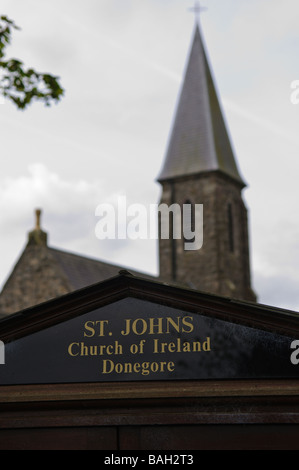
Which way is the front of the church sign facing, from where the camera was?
facing the viewer
